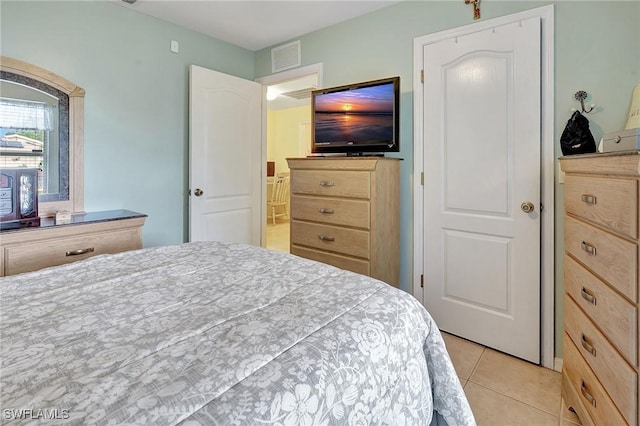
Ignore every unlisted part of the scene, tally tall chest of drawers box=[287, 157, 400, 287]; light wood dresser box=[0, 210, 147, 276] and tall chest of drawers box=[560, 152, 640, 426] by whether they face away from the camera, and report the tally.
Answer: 0

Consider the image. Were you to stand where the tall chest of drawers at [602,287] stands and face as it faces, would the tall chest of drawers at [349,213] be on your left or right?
on your right

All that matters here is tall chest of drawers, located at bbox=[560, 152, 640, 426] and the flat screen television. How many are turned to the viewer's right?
0

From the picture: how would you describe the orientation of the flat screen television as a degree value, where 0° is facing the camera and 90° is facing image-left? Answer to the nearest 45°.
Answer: approximately 45°

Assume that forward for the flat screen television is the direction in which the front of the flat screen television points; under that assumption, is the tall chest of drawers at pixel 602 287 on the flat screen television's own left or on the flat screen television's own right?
on the flat screen television's own left

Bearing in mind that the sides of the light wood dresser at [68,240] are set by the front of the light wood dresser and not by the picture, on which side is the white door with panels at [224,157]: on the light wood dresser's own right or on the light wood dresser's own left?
on the light wood dresser's own left

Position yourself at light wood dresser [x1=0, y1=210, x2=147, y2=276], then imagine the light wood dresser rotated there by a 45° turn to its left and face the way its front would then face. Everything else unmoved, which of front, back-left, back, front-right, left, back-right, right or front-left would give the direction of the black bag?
front-right

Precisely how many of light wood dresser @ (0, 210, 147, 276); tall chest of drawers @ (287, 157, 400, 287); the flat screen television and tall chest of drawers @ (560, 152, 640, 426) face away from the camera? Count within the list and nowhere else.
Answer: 0

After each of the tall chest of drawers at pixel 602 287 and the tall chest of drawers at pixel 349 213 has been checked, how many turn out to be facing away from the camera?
0

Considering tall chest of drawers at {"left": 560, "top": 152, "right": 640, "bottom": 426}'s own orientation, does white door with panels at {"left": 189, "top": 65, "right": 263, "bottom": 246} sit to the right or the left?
on its right

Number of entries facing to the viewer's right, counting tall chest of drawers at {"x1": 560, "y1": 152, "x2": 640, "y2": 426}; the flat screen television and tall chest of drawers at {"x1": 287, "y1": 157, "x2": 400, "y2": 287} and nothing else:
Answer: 0

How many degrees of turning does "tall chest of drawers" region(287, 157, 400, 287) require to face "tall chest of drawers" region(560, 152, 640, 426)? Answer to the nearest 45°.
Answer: approximately 90° to its left
